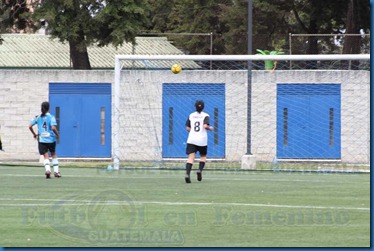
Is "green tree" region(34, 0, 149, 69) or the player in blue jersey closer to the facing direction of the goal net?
the player in blue jersey

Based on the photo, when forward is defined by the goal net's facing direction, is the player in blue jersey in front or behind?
in front

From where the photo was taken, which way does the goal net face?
toward the camera

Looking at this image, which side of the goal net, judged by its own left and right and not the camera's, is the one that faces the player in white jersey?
front

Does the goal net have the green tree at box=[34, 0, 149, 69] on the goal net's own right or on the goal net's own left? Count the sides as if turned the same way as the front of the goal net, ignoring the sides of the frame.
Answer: on the goal net's own right

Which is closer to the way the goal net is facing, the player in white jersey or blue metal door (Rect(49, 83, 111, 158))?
the player in white jersey

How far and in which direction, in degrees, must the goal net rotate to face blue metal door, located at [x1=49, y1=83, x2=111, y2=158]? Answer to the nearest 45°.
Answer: approximately 90° to its right

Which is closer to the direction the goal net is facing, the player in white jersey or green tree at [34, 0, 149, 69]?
the player in white jersey
